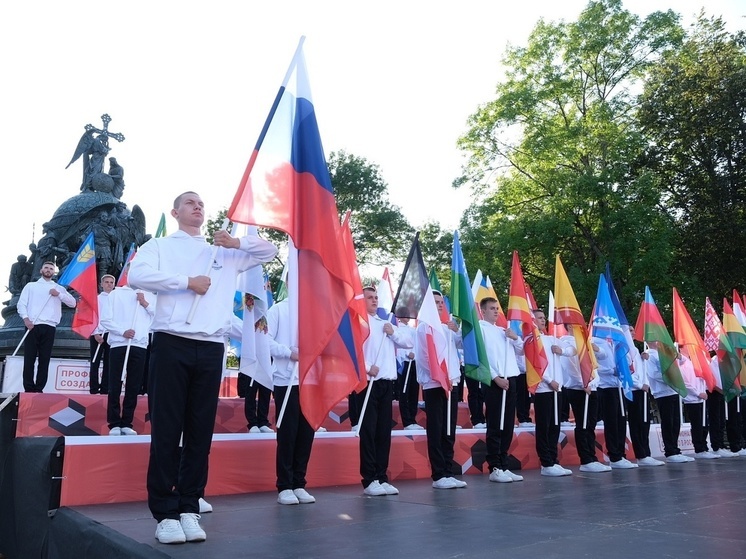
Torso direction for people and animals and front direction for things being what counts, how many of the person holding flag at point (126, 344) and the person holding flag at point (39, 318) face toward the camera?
2

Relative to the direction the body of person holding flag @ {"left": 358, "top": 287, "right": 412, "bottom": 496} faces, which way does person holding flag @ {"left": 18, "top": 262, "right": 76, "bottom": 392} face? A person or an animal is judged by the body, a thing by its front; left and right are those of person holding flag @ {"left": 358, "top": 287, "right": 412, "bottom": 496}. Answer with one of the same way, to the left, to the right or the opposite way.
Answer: the same way

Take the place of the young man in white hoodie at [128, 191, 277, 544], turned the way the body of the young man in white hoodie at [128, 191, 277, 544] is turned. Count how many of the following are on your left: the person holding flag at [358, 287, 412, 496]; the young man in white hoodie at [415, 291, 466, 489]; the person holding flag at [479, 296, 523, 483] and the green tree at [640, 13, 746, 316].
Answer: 4

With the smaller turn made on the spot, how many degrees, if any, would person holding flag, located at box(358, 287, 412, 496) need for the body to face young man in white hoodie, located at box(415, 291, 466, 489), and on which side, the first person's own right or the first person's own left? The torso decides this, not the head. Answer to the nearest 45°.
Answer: approximately 90° to the first person's own left

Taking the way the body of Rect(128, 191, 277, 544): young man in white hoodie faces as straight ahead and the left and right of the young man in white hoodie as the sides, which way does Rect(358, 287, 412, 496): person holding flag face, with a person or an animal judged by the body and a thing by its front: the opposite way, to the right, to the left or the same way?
the same way

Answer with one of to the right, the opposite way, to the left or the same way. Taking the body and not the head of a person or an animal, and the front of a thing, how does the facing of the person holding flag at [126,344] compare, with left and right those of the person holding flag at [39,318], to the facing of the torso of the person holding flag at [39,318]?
the same way

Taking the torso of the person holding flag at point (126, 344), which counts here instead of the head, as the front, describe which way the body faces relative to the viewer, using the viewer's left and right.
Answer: facing the viewer

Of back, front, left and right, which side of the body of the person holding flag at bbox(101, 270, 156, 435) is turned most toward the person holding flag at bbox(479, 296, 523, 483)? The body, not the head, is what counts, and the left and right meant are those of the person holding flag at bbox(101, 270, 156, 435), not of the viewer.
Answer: left

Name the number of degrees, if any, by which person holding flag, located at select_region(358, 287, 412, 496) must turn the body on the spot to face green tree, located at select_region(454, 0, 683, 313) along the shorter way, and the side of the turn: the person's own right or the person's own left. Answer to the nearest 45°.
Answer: approximately 90° to the person's own left

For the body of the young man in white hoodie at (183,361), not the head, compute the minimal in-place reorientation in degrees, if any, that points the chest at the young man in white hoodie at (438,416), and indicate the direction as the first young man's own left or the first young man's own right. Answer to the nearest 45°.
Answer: approximately 90° to the first young man's own left

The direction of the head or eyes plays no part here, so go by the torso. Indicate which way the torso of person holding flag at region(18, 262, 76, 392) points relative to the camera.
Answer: toward the camera

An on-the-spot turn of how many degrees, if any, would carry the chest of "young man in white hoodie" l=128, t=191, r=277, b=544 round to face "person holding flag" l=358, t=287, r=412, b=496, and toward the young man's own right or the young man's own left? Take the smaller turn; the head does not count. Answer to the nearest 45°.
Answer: approximately 90° to the young man's own left

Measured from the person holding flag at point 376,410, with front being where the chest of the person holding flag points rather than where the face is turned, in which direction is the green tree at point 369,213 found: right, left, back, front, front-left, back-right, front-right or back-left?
back-left

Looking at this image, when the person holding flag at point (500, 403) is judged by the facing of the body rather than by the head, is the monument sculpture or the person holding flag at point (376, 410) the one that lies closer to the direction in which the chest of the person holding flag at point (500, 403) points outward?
the person holding flag

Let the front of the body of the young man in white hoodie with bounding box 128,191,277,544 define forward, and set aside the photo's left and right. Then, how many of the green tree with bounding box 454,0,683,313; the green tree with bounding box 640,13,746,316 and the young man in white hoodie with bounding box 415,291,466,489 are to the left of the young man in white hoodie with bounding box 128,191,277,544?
3

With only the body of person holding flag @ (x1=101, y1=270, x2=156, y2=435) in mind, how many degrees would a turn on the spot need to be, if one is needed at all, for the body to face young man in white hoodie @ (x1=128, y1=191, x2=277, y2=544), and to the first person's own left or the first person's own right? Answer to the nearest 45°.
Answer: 0° — they already face them

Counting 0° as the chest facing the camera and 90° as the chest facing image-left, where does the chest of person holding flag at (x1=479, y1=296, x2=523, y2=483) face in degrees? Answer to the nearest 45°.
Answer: approximately 315°
